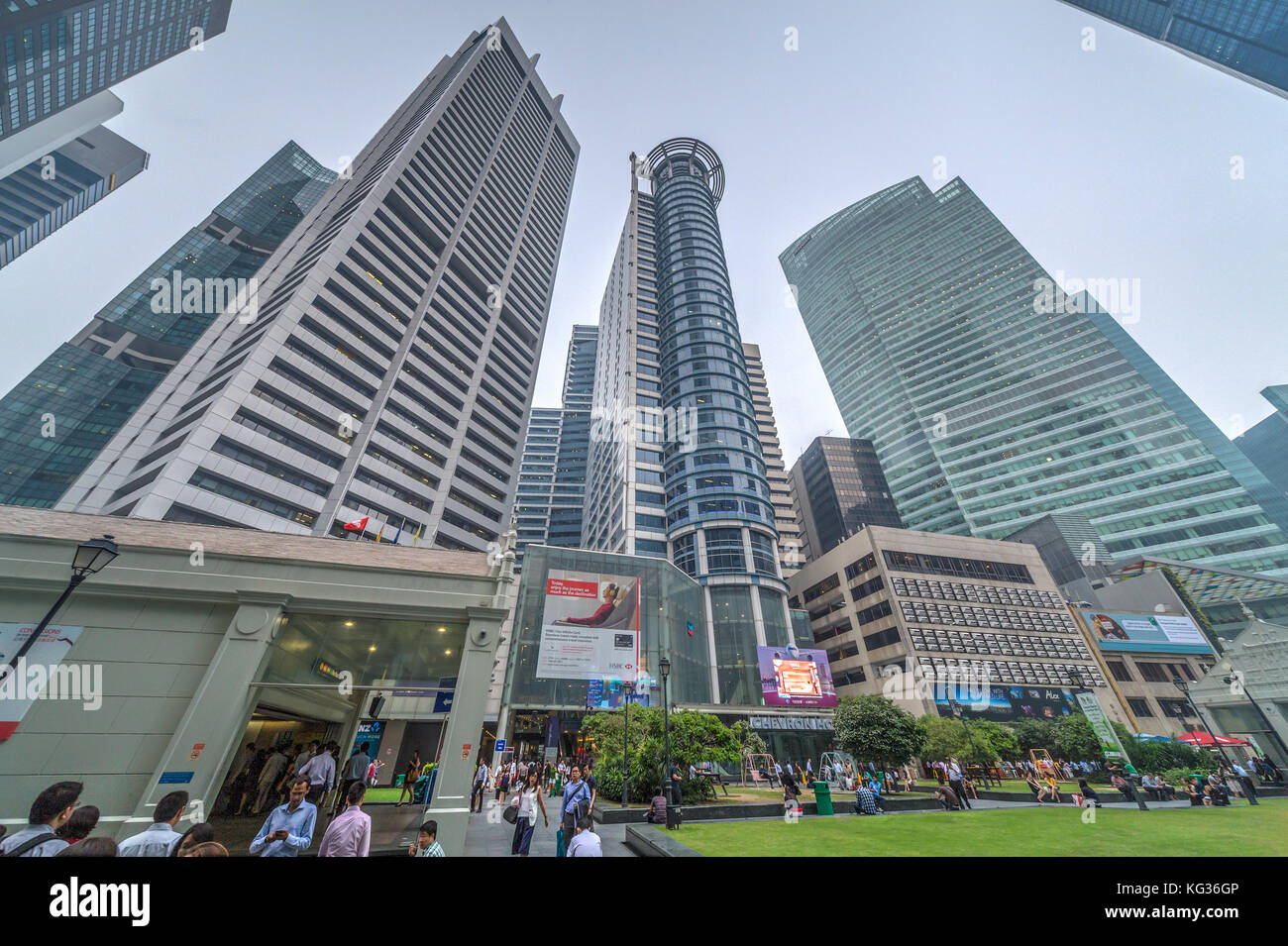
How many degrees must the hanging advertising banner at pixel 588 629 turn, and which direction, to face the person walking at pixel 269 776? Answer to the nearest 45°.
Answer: approximately 45° to its right

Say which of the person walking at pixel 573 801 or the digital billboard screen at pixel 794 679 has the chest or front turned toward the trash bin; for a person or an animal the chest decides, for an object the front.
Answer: the digital billboard screen

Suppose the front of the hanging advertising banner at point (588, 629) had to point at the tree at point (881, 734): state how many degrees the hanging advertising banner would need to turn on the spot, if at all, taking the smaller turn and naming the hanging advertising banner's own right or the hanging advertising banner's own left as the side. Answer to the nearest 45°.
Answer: approximately 45° to the hanging advertising banner's own left

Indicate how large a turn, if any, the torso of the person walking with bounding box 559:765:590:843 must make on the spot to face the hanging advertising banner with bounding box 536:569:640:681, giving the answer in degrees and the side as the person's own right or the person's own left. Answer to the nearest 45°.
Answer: approximately 180°

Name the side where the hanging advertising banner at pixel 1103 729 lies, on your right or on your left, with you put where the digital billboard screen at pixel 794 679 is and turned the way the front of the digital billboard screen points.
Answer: on your left

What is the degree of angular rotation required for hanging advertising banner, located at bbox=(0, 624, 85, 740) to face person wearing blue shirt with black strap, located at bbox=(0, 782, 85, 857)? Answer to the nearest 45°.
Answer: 0° — it already faces them

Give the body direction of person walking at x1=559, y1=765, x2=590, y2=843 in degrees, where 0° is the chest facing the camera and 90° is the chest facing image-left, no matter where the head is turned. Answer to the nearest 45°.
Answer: approximately 0°

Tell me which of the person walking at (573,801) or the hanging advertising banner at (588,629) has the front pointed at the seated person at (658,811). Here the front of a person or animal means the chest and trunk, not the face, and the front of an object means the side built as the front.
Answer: the hanging advertising banner

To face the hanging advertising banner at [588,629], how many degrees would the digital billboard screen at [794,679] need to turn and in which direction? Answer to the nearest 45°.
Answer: approximately 45° to its right
